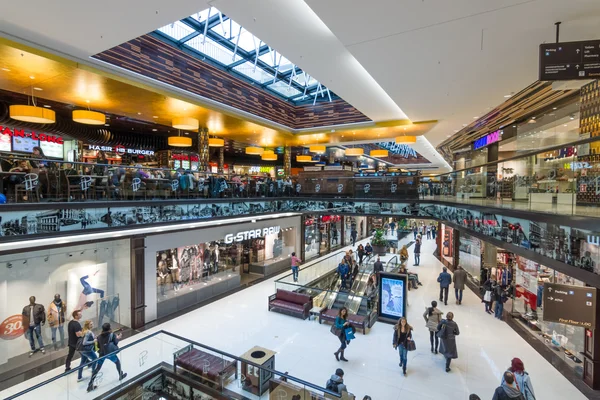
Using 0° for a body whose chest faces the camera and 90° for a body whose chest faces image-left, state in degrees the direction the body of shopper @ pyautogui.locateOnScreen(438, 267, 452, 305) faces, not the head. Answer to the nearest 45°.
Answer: approximately 180°

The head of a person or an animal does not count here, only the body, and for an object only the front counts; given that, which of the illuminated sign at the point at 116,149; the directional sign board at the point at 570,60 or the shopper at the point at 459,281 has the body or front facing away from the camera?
the shopper

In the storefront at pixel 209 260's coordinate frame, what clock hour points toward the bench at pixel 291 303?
The bench is roughly at 12 o'clock from the storefront.

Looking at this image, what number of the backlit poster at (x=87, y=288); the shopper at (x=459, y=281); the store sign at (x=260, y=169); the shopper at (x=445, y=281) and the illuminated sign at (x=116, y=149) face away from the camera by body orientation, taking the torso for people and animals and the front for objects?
2

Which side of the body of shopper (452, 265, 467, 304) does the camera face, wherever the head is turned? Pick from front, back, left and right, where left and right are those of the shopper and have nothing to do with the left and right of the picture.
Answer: back

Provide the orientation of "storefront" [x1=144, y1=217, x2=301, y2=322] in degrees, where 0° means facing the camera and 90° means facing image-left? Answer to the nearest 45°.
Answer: approximately 315°

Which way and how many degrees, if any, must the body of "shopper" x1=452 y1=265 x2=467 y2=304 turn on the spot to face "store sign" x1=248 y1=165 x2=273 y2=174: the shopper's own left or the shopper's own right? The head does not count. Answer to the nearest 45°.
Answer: approximately 45° to the shopper's own left

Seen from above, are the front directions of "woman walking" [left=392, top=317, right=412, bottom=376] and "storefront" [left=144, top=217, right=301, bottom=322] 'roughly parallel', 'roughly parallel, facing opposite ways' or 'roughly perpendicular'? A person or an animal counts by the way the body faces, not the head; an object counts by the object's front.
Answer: roughly perpendicular

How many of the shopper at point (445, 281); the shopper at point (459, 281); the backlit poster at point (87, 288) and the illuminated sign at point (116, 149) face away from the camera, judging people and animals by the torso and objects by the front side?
2
